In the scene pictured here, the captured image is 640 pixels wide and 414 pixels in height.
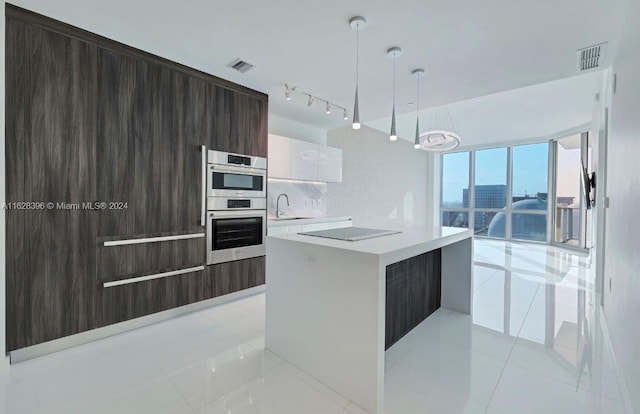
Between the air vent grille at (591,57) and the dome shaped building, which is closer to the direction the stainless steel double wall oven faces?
the air vent grille

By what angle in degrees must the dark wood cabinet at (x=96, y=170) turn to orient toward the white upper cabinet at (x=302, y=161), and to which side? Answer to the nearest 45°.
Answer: approximately 45° to its left

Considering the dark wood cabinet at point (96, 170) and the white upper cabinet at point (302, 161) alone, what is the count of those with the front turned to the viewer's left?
0

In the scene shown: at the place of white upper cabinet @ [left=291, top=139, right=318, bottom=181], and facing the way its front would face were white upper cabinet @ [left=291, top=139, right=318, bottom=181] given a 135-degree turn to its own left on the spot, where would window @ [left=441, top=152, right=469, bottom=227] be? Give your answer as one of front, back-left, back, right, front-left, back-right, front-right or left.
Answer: front-right

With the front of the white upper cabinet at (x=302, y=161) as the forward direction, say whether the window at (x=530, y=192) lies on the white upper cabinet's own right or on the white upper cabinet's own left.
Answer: on the white upper cabinet's own left

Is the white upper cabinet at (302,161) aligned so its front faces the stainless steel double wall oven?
no

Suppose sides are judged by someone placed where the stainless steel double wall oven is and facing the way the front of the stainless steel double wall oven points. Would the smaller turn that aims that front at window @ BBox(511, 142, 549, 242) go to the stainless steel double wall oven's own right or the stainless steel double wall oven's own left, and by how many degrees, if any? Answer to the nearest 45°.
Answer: approximately 45° to the stainless steel double wall oven's own left

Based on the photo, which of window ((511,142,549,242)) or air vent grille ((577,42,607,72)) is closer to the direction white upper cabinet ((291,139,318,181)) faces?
the air vent grille

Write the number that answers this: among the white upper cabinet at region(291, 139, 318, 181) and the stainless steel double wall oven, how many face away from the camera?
0

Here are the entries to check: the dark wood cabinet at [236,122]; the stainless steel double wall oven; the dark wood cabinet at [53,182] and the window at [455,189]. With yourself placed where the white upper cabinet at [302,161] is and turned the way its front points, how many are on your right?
3

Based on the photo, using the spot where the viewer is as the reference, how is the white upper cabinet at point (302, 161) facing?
facing the viewer and to the right of the viewer

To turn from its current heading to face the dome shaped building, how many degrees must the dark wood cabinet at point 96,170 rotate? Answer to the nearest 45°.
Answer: approximately 45° to its left

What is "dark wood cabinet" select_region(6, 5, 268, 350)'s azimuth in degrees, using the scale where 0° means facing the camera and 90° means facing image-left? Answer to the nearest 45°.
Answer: approximately 315°

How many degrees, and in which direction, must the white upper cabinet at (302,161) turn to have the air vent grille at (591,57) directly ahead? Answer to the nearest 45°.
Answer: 0° — it already faces it

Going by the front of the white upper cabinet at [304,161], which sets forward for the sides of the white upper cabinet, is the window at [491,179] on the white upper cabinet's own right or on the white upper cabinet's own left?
on the white upper cabinet's own left
